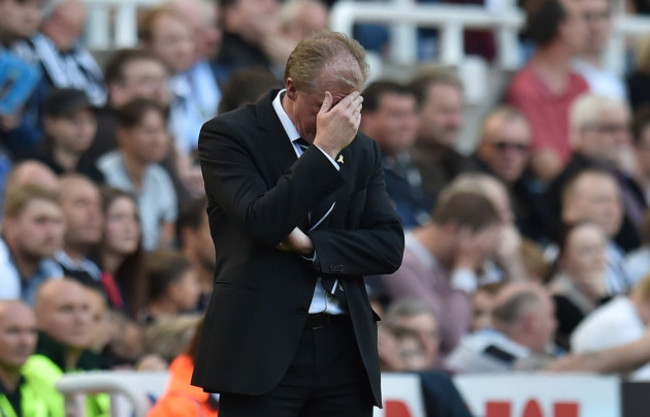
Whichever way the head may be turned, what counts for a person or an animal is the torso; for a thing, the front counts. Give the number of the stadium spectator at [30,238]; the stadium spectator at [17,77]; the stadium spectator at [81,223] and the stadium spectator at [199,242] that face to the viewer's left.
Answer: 0

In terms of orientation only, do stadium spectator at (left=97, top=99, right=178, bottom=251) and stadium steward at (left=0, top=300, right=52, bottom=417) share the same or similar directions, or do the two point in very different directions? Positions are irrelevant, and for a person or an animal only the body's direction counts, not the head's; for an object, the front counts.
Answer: same or similar directions

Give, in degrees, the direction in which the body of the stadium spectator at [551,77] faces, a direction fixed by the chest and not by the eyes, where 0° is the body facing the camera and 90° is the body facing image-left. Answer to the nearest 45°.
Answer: approximately 315°

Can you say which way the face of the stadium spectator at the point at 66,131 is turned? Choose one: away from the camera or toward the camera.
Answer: toward the camera

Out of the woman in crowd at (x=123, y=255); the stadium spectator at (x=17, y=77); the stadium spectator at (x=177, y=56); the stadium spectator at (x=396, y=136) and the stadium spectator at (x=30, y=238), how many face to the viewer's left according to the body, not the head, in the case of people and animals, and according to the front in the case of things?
0

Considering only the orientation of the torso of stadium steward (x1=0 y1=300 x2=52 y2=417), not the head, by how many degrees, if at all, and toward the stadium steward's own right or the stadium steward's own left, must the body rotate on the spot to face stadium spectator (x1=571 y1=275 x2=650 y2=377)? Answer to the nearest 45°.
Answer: approximately 45° to the stadium steward's own left

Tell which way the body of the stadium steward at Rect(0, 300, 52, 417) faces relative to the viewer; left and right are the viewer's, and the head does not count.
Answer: facing the viewer and to the right of the viewer

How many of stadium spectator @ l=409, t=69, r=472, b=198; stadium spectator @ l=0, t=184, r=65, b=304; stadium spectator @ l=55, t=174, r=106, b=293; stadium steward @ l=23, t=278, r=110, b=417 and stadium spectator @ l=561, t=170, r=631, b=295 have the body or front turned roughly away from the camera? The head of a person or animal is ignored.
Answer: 0

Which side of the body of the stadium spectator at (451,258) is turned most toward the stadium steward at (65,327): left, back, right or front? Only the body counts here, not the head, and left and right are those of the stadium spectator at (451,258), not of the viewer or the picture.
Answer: right

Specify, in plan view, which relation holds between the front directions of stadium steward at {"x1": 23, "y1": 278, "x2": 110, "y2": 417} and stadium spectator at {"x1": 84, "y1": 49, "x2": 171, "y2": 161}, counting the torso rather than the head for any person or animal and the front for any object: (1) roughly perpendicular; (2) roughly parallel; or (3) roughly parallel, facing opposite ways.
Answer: roughly parallel

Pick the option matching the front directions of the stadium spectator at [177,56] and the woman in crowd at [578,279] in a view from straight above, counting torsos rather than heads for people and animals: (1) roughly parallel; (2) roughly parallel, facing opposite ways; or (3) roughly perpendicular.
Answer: roughly parallel

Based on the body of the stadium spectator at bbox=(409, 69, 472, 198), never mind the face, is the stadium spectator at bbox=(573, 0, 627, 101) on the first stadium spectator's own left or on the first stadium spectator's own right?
on the first stadium spectator's own left

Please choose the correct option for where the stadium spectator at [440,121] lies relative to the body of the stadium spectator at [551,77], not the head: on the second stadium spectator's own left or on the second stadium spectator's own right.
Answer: on the second stadium spectator's own right
